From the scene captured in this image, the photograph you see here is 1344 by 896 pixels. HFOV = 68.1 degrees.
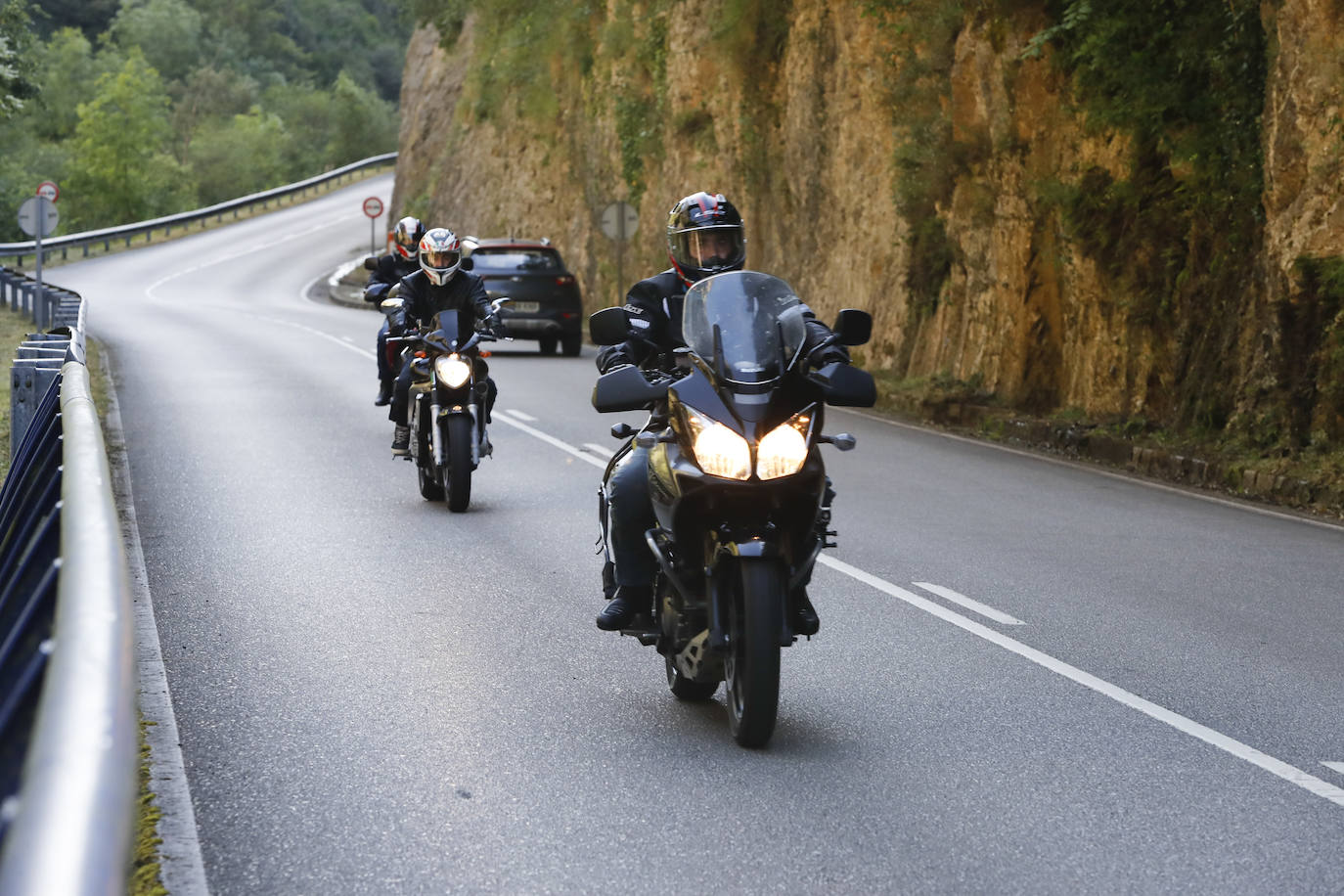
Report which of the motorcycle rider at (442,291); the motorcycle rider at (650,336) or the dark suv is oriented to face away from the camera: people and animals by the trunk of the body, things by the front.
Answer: the dark suv

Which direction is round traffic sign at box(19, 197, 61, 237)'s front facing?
away from the camera

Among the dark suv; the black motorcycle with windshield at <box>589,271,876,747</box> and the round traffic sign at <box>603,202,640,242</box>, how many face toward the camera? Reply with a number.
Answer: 1

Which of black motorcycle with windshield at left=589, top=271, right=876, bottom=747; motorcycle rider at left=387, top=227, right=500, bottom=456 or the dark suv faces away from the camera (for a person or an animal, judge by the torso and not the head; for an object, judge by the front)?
the dark suv

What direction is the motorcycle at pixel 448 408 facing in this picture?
toward the camera

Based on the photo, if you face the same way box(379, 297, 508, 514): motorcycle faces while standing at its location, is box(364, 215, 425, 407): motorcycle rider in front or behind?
behind

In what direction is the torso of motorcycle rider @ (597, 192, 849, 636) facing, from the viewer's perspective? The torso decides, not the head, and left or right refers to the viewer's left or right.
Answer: facing the viewer

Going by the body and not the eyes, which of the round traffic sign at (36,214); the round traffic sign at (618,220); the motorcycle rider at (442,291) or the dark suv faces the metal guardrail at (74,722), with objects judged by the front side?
the motorcycle rider

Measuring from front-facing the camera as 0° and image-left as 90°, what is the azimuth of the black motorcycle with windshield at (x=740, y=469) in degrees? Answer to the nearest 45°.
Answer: approximately 0°

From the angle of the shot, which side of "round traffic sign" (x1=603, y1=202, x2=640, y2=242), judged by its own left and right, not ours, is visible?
back

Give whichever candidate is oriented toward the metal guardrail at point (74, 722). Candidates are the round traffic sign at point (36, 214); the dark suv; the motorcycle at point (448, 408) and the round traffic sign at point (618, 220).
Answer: the motorcycle

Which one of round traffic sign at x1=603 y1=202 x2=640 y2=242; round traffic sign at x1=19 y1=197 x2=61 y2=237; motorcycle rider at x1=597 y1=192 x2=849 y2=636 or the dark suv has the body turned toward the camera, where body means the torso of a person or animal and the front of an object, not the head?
the motorcycle rider

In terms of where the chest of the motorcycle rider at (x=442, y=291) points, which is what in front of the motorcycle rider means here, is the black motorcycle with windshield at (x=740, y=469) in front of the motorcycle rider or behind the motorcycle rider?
in front

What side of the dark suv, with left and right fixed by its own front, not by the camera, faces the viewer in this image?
back

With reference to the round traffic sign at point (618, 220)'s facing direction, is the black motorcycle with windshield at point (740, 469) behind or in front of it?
behind

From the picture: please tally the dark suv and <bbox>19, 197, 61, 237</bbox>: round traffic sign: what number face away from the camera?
2

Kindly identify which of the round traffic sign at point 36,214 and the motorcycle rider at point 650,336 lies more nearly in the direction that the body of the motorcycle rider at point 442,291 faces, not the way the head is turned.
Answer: the motorcycle rider
